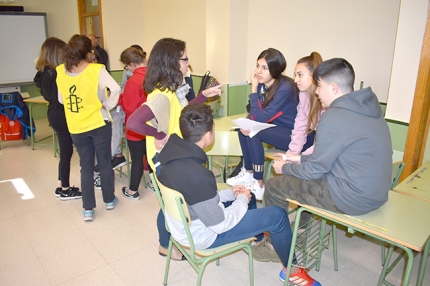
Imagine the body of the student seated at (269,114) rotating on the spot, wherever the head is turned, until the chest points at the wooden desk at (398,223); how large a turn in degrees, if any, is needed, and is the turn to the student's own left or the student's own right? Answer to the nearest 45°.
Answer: approximately 90° to the student's own left

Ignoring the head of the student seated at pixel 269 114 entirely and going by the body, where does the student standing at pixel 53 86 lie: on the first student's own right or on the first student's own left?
on the first student's own right

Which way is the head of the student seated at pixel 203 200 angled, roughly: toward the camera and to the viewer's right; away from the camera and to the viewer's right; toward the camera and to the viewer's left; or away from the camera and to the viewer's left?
away from the camera and to the viewer's right

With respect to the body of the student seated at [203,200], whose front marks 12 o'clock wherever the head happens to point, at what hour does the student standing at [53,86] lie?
The student standing is roughly at 9 o'clock from the student seated.

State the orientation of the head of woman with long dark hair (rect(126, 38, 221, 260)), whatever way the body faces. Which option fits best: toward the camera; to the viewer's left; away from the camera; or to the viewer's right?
to the viewer's right

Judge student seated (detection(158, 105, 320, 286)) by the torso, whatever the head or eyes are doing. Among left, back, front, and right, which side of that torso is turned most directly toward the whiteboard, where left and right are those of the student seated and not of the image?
left

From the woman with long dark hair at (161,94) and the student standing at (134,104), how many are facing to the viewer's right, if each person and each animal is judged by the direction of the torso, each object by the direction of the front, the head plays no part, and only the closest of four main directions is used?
1

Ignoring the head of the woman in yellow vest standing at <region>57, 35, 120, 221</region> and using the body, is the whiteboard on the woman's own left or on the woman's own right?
on the woman's own left

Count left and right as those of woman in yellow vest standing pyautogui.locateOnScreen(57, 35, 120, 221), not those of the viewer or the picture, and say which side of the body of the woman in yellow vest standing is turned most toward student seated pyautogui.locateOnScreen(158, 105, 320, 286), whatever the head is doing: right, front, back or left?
right

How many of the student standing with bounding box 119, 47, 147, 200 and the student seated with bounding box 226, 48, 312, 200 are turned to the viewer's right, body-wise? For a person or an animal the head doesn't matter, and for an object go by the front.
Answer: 0

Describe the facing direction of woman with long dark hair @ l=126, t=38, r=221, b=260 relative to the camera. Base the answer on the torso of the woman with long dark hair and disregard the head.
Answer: to the viewer's right
